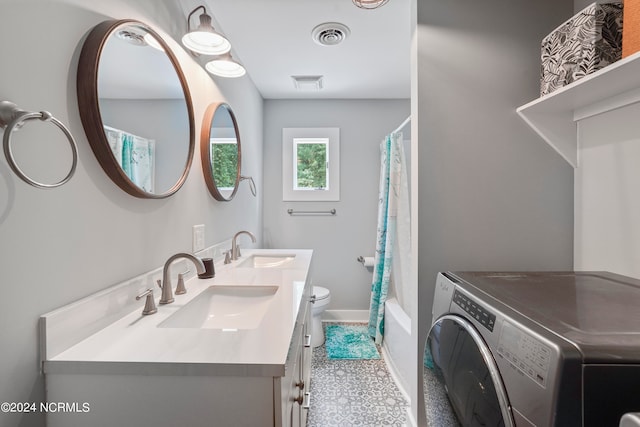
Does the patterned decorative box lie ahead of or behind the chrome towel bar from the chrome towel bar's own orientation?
ahead

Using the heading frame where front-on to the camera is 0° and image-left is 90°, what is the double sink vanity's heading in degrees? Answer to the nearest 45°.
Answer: approximately 270°

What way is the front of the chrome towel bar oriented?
toward the camera

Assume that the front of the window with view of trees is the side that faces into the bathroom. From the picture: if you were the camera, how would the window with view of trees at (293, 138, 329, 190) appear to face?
facing the viewer

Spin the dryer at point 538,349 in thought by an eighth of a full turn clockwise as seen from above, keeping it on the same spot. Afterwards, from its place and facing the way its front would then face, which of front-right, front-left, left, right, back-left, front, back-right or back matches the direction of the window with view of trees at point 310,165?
front-right
